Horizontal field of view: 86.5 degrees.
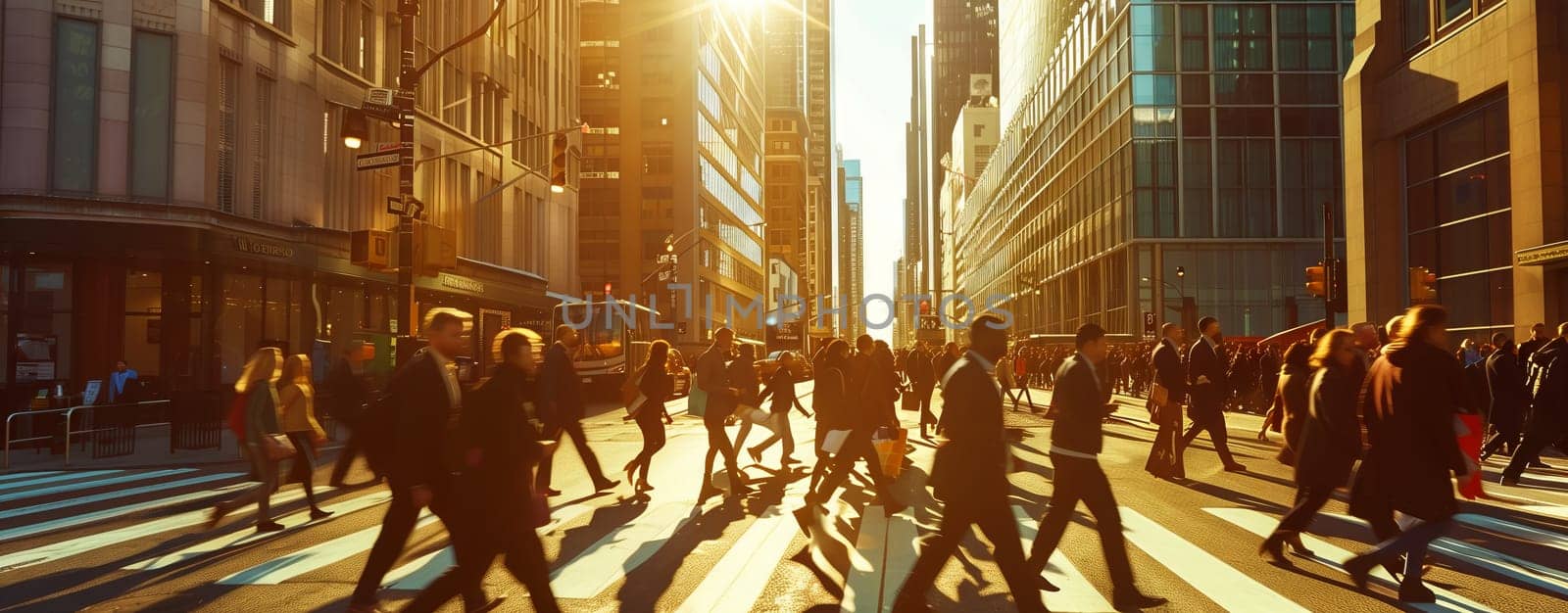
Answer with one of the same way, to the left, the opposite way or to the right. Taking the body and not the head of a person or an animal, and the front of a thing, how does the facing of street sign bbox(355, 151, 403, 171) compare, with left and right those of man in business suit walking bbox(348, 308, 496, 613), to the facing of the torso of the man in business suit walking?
to the right

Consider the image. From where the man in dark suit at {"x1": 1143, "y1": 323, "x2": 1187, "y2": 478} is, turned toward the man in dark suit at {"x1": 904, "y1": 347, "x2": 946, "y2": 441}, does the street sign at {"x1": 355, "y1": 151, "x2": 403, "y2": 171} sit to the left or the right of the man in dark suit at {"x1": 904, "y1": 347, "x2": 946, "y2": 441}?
left

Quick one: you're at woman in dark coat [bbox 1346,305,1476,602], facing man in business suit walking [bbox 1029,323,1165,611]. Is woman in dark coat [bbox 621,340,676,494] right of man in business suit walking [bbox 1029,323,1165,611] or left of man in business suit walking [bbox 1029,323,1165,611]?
right

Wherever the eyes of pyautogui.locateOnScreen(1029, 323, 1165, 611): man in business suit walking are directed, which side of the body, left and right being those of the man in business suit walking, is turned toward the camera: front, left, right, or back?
right

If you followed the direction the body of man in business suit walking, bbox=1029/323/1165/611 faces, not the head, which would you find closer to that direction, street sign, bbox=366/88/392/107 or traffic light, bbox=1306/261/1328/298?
the traffic light

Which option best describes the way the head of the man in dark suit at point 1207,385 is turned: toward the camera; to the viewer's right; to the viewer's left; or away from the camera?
to the viewer's right

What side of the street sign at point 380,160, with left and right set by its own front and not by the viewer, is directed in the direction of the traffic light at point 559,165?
left

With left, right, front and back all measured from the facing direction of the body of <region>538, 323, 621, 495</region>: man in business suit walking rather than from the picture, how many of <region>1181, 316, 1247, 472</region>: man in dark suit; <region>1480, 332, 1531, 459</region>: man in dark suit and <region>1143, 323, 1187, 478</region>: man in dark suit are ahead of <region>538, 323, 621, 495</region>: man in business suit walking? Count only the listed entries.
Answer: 3

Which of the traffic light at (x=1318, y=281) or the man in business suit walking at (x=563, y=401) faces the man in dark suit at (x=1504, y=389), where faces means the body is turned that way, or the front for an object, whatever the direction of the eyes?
the man in business suit walking

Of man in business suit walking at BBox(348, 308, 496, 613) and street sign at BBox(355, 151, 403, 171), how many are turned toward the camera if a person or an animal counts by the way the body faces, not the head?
1

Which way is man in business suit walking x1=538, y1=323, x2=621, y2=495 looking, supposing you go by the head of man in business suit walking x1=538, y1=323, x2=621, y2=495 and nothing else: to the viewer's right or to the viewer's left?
to the viewer's right

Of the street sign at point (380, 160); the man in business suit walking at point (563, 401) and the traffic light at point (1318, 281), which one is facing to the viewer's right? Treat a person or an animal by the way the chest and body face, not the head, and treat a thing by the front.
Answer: the man in business suit walking
